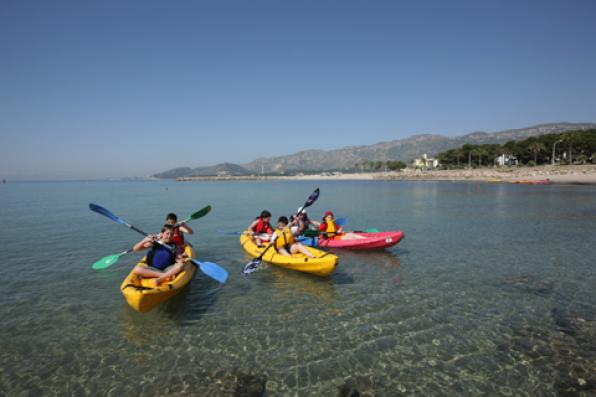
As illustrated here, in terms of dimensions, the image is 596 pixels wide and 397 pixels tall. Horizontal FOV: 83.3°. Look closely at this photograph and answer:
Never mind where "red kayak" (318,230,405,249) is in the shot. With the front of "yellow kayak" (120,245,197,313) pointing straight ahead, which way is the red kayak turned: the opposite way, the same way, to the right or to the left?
to the left

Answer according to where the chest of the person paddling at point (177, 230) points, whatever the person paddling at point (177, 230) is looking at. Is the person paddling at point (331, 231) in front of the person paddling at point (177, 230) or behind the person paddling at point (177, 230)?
behind

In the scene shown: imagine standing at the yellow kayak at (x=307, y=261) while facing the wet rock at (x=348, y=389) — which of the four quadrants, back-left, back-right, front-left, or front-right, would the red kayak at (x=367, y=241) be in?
back-left

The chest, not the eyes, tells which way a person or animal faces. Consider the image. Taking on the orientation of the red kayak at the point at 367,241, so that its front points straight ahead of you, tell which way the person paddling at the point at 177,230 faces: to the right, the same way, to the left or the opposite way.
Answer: to the right

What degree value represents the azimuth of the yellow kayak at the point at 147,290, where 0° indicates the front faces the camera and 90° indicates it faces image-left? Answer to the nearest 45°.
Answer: approximately 45°

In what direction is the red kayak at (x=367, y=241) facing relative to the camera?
to the viewer's right

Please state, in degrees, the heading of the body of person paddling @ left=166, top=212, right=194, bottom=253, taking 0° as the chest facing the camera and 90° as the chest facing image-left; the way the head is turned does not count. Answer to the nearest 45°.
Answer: approximately 45°

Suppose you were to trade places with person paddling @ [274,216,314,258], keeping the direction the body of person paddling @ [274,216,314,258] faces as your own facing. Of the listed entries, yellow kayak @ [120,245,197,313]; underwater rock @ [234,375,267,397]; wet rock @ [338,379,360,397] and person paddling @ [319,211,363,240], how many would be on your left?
1

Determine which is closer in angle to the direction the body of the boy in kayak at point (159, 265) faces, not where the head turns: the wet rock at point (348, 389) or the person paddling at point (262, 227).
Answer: the wet rock
